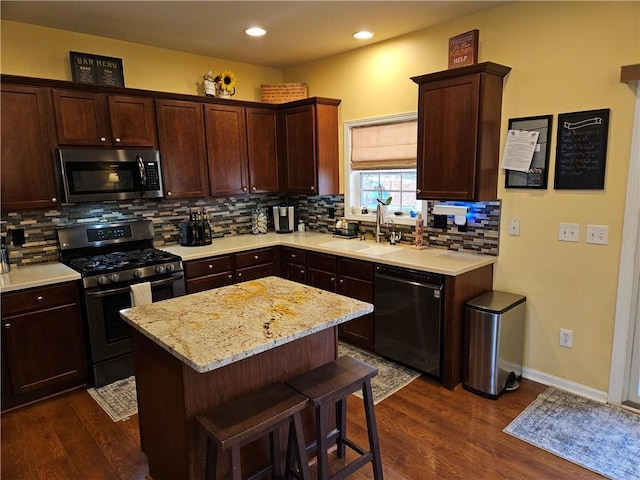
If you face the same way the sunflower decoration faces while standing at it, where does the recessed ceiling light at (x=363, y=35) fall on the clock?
The recessed ceiling light is roughly at 10 o'clock from the sunflower decoration.

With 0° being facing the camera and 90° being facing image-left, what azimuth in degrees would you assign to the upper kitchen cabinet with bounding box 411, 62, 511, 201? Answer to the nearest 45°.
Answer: approximately 45°

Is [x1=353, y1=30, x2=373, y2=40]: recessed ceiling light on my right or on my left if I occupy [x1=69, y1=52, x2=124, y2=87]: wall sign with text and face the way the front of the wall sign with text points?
on my left

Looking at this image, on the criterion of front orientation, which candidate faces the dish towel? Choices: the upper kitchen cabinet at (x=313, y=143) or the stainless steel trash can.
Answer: the upper kitchen cabinet

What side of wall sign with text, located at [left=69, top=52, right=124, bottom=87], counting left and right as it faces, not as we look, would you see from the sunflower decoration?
left

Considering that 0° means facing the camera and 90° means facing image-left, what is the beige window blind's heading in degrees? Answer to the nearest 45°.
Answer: approximately 45°
